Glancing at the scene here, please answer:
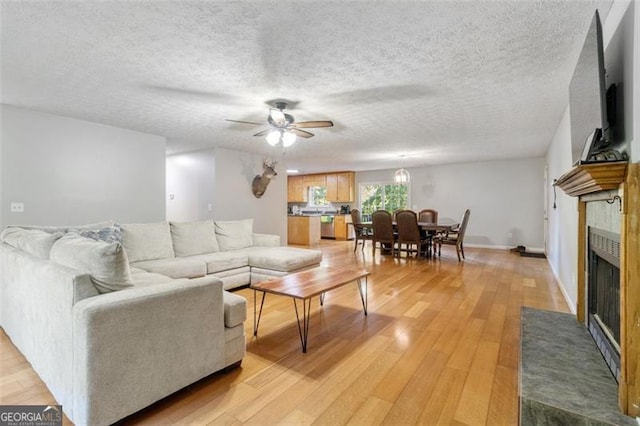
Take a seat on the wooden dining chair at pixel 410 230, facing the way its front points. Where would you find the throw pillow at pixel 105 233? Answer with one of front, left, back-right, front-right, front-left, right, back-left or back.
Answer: back

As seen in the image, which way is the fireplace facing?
to the viewer's left

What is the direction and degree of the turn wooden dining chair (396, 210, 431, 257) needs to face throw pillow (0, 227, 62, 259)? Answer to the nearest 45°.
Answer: approximately 180°

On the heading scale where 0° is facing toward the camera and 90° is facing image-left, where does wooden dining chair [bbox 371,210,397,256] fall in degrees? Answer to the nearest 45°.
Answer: approximately 180°

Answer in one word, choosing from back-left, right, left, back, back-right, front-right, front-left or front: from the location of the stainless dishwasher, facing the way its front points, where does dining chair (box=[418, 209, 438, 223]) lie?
front-left

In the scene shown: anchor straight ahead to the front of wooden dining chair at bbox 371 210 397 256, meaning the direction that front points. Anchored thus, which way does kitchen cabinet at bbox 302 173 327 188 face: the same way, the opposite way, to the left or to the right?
the opposite way

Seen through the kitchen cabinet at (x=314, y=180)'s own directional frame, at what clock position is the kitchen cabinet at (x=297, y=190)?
the kitchen cabinet at (x=297, y=190) is roughly at 4 o'clock from the kitchen cabinet at (x=314, y=180).

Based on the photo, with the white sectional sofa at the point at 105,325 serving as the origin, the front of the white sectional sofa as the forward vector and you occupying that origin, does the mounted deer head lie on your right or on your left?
on your left

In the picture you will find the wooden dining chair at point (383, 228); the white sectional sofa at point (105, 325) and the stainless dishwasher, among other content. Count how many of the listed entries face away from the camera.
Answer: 1

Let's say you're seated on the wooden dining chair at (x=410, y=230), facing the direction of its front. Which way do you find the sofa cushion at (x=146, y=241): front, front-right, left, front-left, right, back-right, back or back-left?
back

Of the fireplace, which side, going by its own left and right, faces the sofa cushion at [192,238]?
front

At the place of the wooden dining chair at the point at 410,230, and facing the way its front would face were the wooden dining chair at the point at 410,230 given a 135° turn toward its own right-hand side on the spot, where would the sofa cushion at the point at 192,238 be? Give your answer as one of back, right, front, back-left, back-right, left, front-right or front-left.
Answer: front-right

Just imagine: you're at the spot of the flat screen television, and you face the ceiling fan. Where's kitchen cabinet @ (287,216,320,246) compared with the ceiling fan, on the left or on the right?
right
